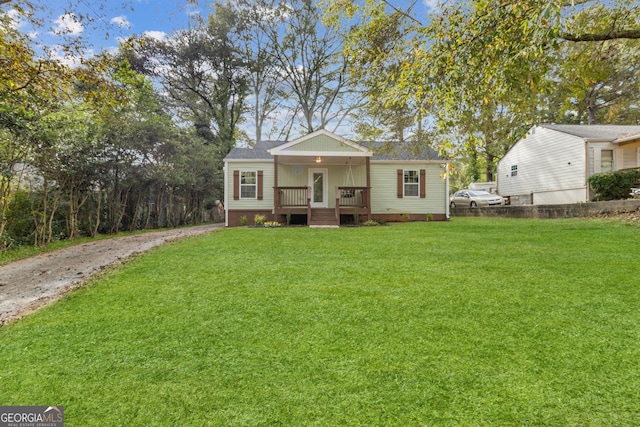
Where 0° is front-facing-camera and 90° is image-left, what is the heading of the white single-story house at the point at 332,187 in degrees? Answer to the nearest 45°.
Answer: approximately 0°

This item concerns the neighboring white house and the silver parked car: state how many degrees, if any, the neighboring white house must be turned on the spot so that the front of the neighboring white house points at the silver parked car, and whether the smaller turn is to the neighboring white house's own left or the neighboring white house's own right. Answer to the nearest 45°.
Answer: approximately 135° to the neighboring white house's own right

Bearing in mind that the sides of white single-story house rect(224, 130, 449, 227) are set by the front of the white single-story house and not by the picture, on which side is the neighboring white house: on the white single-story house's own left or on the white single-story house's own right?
on the white single-story house's own left

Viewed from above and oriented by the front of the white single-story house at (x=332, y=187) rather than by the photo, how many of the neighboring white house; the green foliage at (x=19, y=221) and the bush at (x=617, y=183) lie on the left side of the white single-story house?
2

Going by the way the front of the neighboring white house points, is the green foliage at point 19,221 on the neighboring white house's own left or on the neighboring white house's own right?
on the neighboring white house's own right

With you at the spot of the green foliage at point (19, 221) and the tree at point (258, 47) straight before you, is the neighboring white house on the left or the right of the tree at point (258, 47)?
right

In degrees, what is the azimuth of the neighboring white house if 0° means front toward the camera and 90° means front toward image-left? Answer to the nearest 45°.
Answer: approximately 315°
